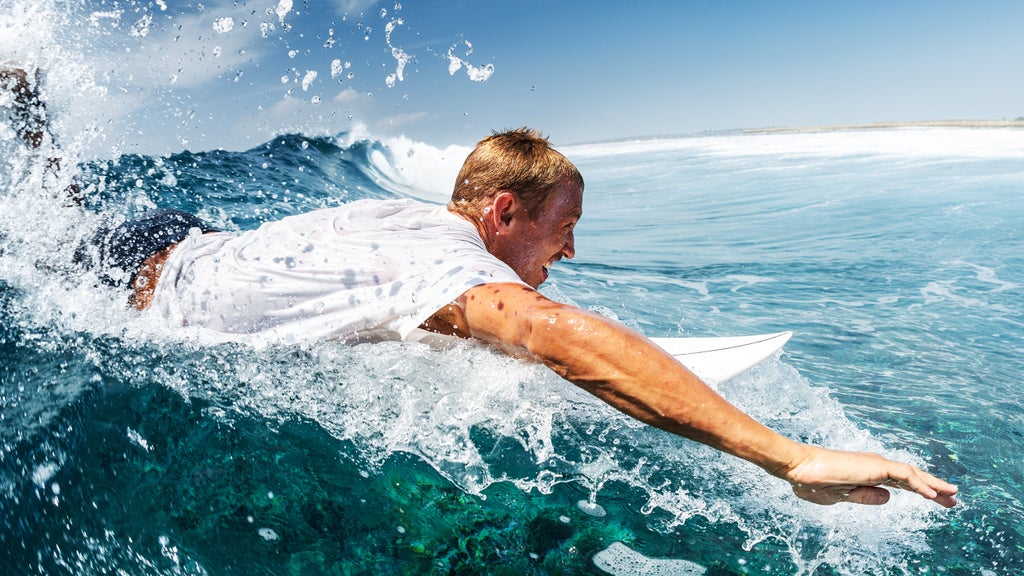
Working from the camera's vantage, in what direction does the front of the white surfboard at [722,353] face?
facing to the right of the viewer
